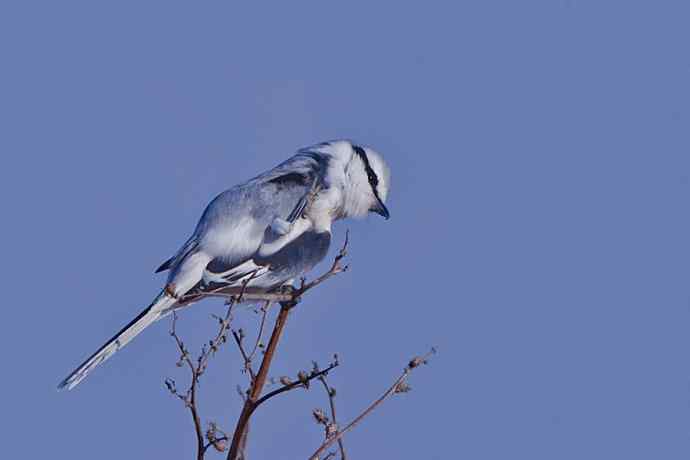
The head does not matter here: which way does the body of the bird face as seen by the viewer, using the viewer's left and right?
facing to the right of the viewer

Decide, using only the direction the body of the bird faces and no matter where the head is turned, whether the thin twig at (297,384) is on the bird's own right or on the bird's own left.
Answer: on the bird's own right
